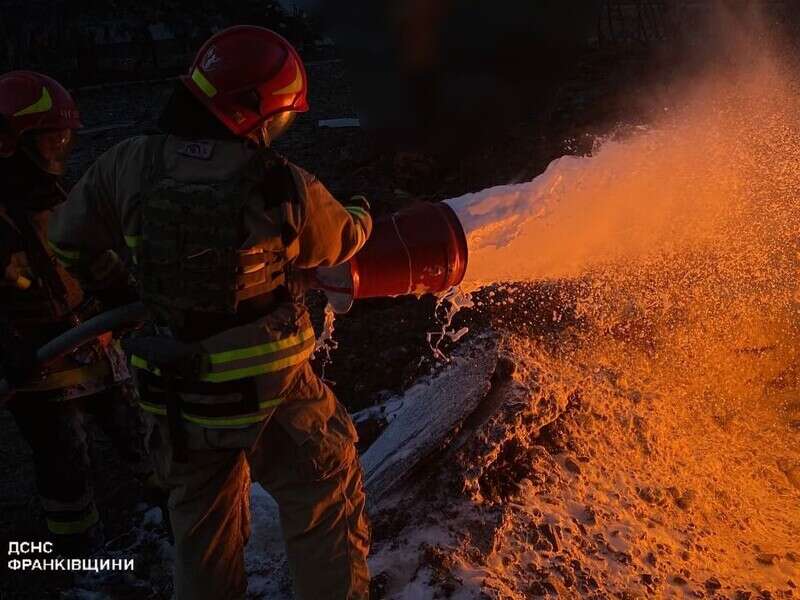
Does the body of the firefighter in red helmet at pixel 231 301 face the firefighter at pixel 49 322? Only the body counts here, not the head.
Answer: no

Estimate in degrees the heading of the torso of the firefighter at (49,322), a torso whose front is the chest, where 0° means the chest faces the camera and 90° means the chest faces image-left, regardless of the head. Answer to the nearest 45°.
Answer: approximately 270°

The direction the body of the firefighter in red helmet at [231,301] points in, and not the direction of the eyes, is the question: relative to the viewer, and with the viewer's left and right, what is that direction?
facing away from the viewer and to the right of the viewer

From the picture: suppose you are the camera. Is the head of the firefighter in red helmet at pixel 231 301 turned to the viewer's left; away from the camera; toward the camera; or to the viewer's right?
to the viewer's right

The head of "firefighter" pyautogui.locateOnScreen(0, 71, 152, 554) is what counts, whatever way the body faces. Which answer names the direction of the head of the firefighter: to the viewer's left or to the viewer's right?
to the viewer's right
